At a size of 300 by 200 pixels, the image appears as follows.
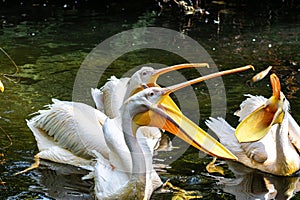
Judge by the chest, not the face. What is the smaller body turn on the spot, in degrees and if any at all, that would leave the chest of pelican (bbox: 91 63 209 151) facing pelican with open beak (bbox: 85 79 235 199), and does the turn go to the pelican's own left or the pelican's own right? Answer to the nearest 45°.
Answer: approximately 90° to the pelican's own right

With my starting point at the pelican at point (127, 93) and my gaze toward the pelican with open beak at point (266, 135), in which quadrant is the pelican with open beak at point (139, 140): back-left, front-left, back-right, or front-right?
front-right

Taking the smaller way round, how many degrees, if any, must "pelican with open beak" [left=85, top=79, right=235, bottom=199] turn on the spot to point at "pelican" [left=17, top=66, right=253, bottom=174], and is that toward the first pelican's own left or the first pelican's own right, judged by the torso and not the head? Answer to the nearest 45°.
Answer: approximately 180°

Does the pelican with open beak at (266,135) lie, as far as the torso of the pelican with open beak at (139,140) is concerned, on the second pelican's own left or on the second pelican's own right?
on the second pelican's own left

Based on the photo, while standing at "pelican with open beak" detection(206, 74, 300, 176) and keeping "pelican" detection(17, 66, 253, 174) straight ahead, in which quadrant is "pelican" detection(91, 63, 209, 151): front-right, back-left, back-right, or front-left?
front-right

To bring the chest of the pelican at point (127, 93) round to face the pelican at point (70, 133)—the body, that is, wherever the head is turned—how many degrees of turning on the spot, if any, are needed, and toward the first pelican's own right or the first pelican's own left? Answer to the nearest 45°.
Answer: approximately 135° to the first pelican's own right

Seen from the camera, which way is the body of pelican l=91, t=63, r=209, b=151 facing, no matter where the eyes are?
to the viewer's right

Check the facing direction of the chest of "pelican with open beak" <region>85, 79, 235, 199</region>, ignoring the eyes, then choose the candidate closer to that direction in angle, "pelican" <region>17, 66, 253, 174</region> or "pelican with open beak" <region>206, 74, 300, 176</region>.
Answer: the pelican with open beak

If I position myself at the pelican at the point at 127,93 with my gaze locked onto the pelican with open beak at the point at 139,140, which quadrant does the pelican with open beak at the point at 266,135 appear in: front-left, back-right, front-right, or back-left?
front-left

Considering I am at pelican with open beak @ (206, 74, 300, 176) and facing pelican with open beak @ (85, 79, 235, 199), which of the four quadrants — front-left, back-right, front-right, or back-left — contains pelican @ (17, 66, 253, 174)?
front-right

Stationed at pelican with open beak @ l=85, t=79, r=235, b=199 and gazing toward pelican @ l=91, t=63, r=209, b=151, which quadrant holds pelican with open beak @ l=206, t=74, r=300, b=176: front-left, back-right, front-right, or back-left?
front-right

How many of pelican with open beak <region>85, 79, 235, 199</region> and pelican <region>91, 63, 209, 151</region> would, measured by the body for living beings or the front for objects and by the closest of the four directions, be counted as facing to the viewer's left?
0

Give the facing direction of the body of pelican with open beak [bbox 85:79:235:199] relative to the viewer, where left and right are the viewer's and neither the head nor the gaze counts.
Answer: facing the viewer and to the right of the viewer
